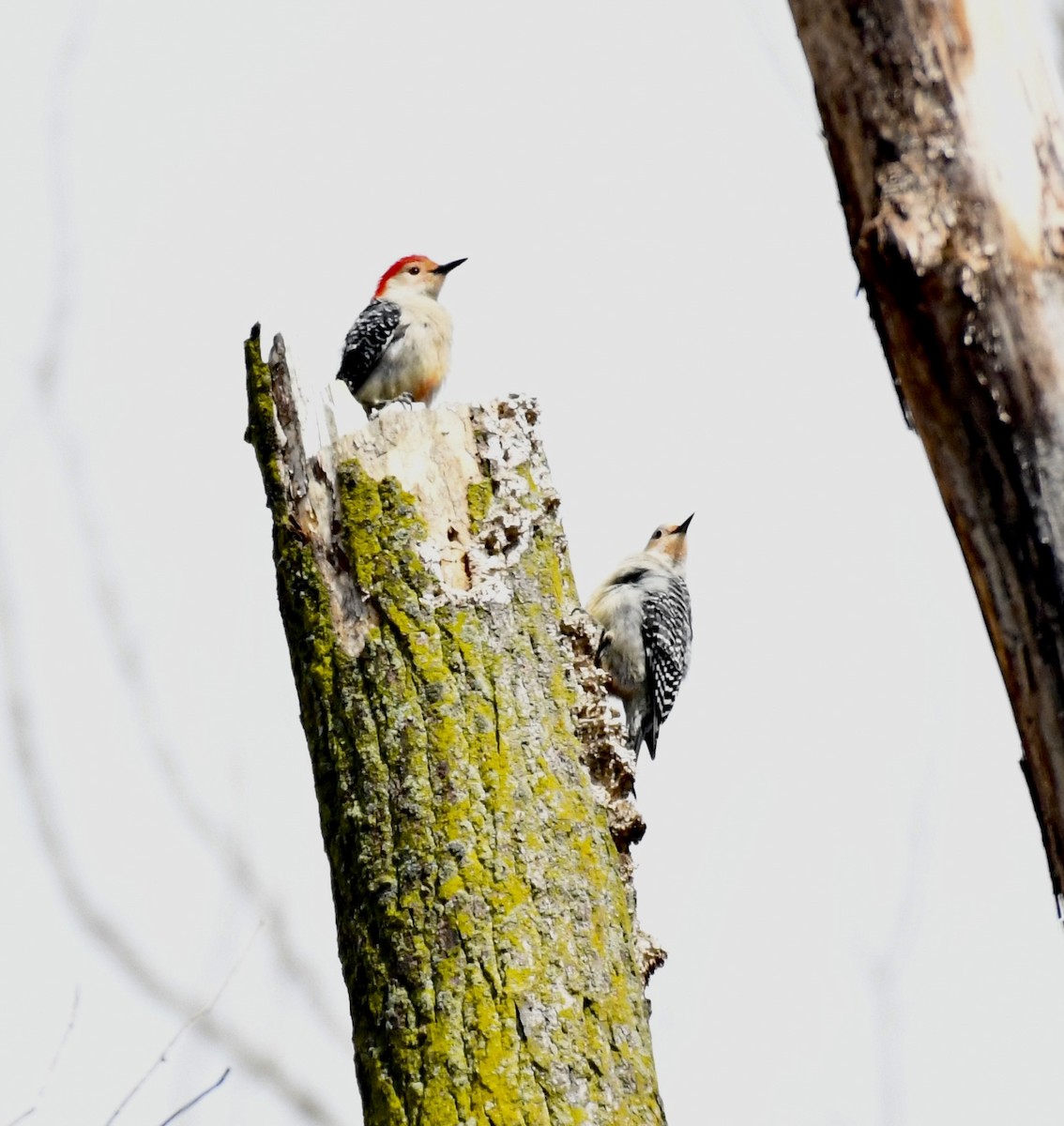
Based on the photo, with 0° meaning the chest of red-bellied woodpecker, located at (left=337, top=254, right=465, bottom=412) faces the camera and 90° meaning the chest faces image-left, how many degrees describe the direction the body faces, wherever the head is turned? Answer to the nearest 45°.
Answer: approximately 315°
